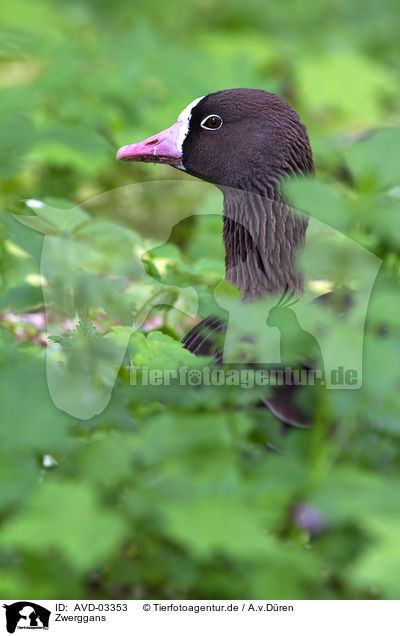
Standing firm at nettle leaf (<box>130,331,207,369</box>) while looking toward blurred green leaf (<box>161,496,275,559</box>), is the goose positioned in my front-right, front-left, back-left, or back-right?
back-left

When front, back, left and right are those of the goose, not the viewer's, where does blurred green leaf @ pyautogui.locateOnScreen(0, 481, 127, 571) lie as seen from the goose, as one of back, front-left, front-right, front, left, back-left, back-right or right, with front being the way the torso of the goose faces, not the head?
left

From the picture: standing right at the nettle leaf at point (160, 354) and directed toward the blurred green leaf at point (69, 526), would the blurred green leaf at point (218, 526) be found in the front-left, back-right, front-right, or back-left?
front-left

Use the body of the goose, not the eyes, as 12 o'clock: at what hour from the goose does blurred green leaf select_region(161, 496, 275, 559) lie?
The blurred green leaf is roughly at 9 o'clock from the goose.

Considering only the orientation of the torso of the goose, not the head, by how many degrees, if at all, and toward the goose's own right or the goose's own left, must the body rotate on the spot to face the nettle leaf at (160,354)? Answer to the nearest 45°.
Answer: approximately 90° to the goose's own left

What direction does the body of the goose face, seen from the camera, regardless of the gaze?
to the viewer's left

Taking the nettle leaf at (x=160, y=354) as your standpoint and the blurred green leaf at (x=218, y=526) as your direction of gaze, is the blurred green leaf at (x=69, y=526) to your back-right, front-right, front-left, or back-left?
front-right
